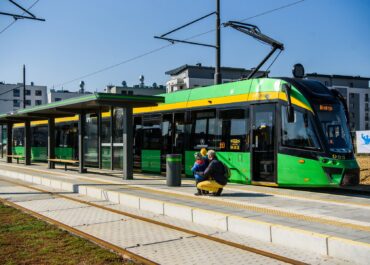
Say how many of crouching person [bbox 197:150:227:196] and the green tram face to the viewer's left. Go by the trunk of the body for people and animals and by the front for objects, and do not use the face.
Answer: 1

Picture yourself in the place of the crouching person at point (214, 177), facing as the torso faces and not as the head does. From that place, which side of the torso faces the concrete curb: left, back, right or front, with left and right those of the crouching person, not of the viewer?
left

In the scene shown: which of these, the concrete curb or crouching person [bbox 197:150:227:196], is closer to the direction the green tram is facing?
the crouching person

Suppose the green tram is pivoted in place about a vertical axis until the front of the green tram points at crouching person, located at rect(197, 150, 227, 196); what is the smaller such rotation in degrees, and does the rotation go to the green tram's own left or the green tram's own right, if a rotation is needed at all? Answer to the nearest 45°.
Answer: approximately 90° to the green tram's own right

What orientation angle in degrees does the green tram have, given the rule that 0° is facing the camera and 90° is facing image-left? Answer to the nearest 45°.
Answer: approximately 315°

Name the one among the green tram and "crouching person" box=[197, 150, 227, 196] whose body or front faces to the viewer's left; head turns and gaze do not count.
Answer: the crouching person

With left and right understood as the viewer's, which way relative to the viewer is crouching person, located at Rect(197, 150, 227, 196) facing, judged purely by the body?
facing to the left of the viewer
